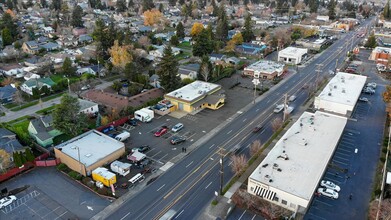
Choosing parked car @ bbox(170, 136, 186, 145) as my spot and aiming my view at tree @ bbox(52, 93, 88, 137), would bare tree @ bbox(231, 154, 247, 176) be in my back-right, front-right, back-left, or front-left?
back-left

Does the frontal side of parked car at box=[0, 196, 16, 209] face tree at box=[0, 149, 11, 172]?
no

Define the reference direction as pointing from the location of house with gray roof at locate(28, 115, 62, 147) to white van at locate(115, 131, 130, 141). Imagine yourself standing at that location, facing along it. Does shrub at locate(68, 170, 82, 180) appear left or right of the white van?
right

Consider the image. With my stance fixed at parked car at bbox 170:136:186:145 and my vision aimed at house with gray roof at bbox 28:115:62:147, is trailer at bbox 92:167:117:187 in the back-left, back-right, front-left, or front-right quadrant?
front-left
